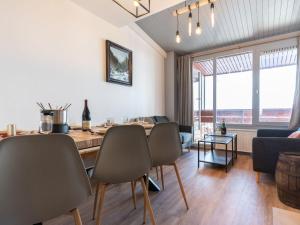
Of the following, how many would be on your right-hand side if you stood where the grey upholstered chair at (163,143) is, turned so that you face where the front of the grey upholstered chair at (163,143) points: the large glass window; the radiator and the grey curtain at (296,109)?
3

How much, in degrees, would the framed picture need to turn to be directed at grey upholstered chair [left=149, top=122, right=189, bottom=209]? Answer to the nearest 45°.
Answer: approximately 45° to its right

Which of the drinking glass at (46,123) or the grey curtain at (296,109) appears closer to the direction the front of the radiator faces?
the drinking glass

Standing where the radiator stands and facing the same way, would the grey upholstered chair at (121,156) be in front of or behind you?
in front

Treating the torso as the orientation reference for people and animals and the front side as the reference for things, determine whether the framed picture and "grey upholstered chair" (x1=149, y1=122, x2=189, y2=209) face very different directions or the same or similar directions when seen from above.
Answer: very different directions

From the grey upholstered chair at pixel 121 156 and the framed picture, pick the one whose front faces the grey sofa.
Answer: the framed picture

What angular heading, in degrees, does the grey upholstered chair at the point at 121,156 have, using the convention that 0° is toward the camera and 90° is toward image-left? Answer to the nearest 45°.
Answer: approximately 135°

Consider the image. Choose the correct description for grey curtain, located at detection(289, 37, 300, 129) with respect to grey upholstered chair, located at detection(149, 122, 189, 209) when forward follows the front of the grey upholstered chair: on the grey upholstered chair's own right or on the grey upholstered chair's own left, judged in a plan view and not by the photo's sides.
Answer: on the grey upholstered chair's own right

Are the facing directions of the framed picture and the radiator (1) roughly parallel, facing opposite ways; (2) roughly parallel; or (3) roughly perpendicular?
roughly perpendicular

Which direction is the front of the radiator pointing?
toward the camera

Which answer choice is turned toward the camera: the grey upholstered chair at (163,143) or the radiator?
the radiator

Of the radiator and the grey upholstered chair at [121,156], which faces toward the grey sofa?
the radiator

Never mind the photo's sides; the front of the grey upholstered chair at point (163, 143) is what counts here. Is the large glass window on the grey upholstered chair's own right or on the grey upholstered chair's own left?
on the grey upholstered chair's own right

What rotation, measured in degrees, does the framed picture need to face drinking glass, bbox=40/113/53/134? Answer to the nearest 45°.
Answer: approximately 45° to its right

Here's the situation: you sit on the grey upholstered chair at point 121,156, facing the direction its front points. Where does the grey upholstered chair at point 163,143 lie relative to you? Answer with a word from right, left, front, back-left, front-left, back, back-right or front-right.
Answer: right

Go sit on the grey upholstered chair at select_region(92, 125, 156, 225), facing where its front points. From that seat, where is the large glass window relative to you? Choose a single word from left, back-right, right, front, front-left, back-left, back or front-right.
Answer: right

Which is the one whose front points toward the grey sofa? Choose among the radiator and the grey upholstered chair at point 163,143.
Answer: the radiator
